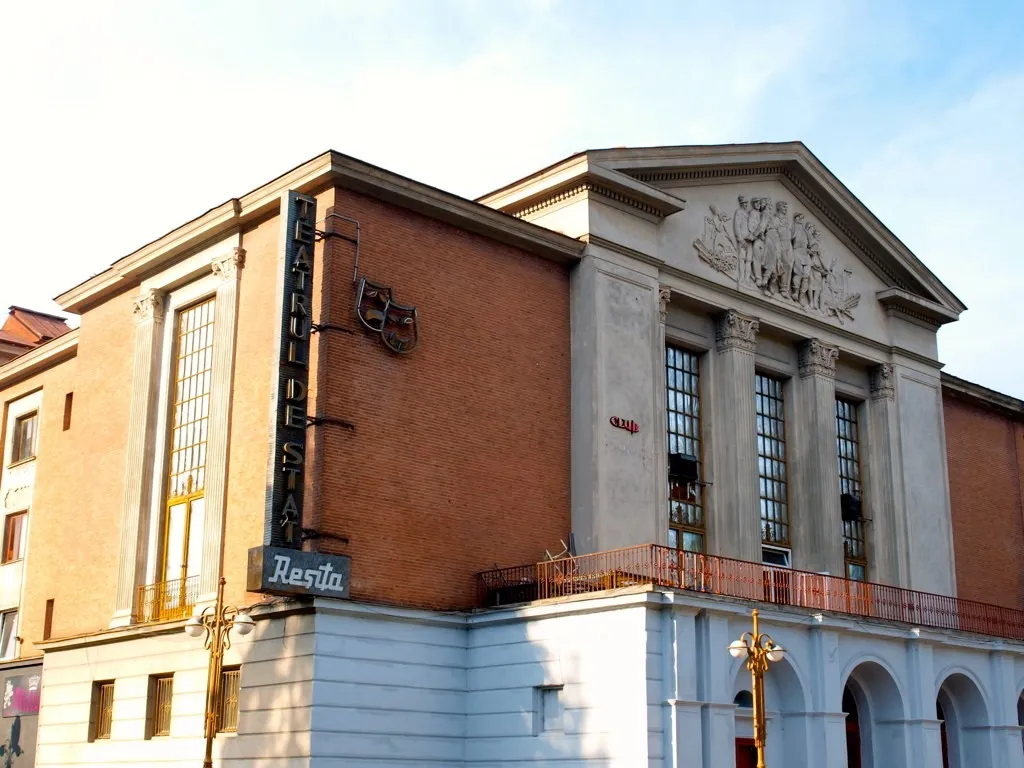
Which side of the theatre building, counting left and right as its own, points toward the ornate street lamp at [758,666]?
front
